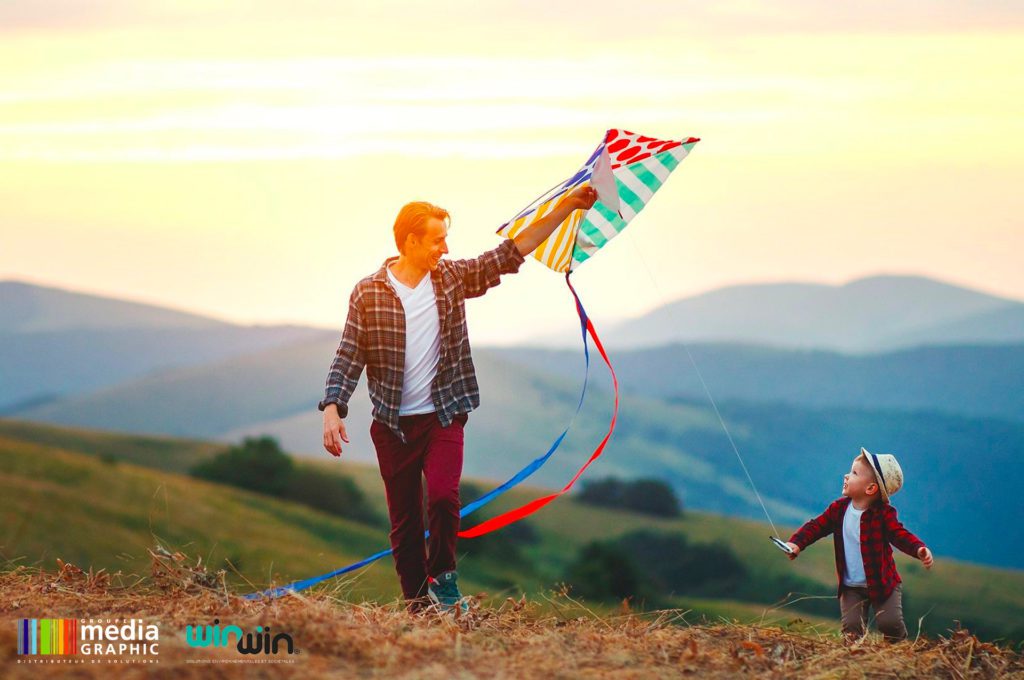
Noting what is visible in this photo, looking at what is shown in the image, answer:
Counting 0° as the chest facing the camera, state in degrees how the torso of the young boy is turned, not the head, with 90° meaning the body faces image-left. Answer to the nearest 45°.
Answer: approximately 45°

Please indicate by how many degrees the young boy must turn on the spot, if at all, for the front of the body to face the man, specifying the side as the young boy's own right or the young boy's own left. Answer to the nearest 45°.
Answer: approximately 45° to the young boy's own right

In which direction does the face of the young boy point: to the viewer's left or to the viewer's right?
to the viewer's left
